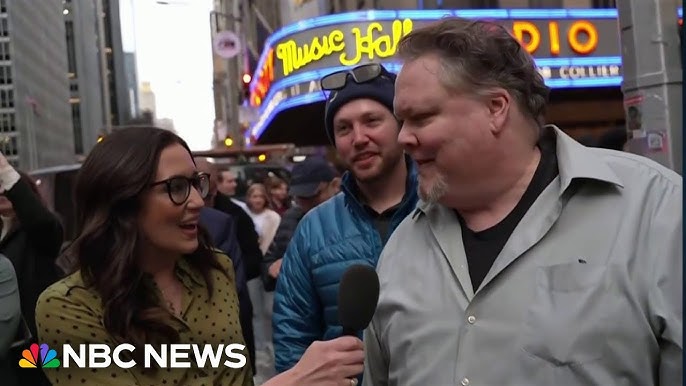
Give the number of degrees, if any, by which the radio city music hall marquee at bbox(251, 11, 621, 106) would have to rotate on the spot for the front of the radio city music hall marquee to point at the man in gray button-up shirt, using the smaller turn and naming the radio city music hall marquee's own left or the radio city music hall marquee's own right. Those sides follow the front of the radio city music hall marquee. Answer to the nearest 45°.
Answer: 0° — it already faces them

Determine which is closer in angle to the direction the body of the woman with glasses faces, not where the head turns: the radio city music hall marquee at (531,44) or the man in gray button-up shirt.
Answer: the man in gray button-up shirt

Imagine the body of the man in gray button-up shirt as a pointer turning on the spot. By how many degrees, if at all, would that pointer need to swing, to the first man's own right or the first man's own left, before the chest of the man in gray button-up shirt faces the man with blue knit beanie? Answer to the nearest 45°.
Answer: approximately 90° to the first man's own right

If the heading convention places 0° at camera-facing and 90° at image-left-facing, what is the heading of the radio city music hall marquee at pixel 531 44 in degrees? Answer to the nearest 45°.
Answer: approximately 0°

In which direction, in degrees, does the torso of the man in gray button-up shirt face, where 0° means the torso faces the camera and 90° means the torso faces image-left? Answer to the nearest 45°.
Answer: approximately 45°

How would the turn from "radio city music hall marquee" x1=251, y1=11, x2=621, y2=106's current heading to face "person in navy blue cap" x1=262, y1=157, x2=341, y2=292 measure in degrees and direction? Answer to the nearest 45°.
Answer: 0° — it already faces them
